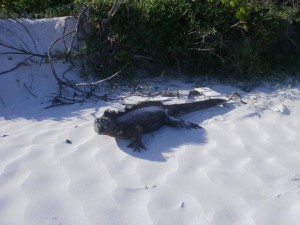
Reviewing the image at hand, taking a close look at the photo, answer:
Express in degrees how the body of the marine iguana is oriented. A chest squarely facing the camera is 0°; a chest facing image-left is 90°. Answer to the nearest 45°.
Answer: approximately 45°

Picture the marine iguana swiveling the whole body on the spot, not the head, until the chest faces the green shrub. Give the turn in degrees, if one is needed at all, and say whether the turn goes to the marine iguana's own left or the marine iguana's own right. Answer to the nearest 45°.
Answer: approximately 135° to the marine iguana's own right
